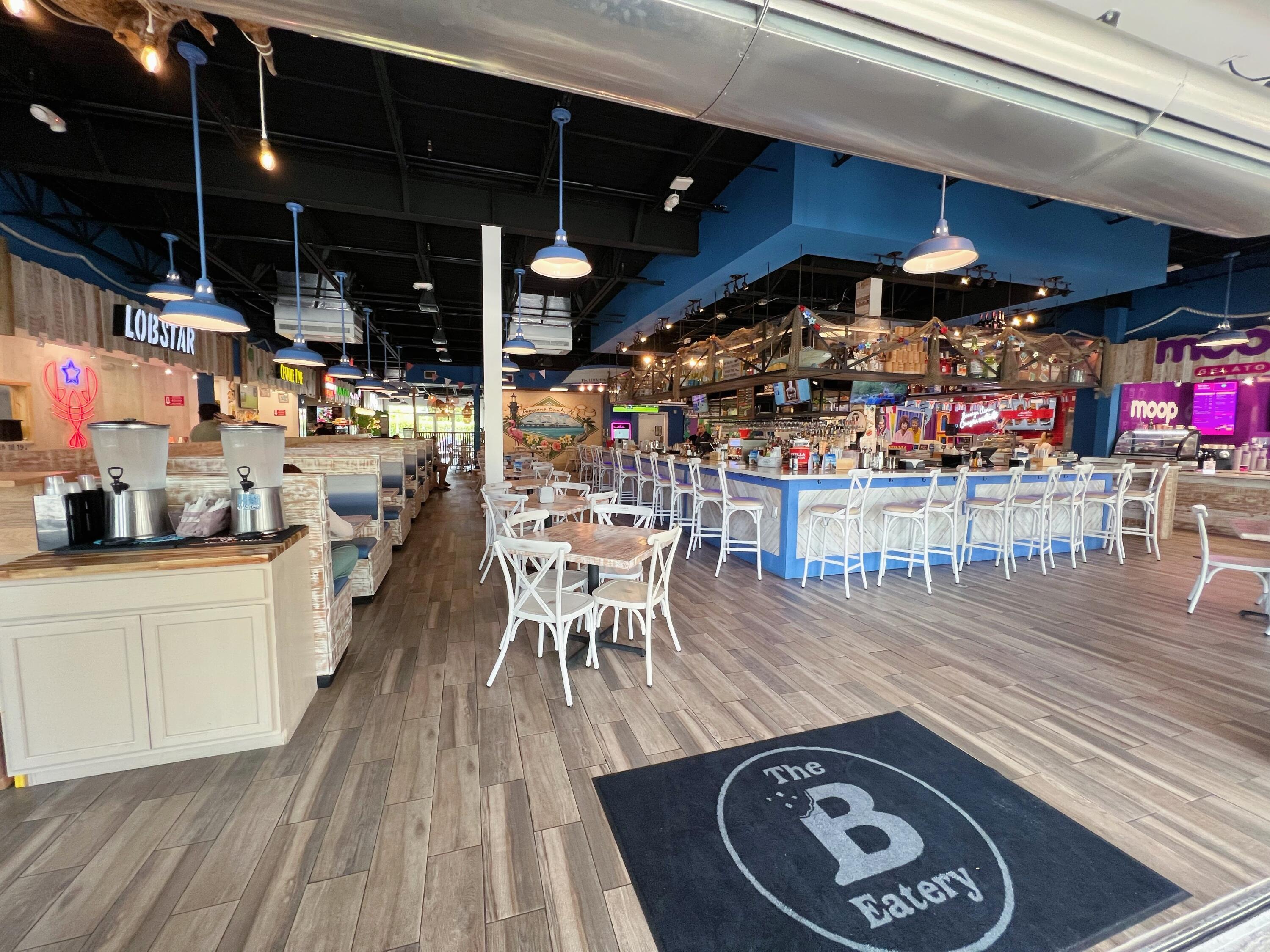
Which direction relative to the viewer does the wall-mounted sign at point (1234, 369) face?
toward the camera

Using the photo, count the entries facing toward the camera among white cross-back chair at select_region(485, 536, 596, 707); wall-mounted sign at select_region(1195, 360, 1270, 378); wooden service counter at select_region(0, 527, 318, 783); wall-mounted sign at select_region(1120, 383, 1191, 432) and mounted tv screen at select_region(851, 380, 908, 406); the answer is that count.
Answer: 4

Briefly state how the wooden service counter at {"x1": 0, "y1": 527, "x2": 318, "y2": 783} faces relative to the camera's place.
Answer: facing the viewer

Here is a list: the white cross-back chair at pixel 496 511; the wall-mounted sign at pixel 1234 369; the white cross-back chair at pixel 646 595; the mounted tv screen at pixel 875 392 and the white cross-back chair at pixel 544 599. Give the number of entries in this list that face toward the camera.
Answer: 2

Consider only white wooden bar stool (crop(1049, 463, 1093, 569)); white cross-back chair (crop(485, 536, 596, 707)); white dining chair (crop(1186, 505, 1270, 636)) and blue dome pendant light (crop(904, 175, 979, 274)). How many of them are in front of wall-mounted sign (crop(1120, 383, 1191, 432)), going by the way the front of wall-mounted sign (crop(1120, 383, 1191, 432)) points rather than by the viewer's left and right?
4

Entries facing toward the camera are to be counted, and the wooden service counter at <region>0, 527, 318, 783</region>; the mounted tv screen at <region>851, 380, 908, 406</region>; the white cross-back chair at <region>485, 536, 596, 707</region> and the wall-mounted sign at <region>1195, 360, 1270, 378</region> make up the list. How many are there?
3

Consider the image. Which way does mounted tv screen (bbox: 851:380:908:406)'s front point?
toward the camera

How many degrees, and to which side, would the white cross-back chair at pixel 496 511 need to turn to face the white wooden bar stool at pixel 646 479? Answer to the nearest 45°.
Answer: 0° — it already faces it

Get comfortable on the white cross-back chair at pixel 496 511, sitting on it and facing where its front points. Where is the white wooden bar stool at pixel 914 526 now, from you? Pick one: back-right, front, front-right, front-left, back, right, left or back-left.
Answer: front-right

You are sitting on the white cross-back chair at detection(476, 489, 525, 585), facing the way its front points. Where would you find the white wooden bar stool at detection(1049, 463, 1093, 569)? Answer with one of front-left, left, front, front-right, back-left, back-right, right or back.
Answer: front-right

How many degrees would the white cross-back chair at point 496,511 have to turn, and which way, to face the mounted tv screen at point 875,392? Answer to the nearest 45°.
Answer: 0° — it already faces it

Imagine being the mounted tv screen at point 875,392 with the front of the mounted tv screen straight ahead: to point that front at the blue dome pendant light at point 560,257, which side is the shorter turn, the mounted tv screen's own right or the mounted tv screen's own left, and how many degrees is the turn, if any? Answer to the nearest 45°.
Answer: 0° — it already faces it

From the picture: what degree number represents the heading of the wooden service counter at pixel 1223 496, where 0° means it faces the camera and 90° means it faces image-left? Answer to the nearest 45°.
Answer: approximately 45°

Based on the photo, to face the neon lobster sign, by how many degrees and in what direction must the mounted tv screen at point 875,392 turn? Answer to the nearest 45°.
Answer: approximately 45° to its right

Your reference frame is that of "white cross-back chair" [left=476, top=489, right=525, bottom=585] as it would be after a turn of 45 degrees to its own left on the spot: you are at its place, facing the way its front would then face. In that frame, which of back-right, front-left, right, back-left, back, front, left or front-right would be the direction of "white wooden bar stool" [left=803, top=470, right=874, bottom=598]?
right

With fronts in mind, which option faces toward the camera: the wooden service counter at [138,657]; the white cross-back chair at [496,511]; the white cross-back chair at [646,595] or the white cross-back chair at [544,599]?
the wooden service counter

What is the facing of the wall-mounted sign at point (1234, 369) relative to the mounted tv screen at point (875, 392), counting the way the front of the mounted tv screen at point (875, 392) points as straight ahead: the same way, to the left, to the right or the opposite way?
the same way

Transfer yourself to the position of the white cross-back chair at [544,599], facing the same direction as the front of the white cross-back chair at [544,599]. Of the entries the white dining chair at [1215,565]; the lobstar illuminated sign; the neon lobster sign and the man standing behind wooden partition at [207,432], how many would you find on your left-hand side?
3

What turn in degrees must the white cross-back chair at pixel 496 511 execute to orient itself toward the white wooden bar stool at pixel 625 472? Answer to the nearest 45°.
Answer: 0° — it already faces it

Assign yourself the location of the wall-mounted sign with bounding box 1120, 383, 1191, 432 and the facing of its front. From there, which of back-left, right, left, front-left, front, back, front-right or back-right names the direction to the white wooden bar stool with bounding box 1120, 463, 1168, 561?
front

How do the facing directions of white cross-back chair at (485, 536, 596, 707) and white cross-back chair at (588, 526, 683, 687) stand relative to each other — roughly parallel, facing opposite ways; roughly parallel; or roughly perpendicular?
roughly perpendicular
